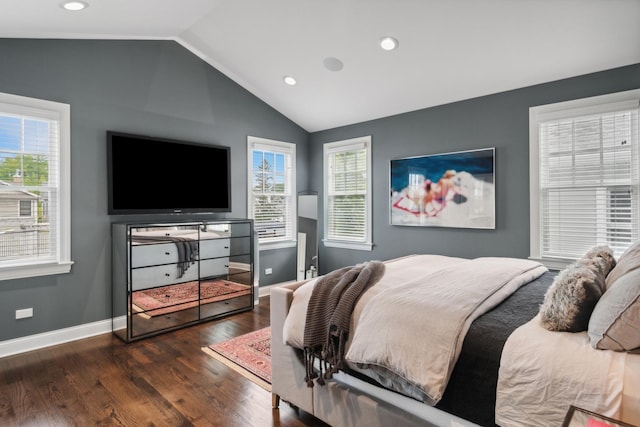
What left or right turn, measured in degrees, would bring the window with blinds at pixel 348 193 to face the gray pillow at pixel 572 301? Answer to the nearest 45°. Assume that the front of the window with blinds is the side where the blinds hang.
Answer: approximately 45° to its left

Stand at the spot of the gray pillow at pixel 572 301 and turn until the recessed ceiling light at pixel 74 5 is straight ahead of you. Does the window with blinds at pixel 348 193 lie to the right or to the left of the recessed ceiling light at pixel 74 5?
right

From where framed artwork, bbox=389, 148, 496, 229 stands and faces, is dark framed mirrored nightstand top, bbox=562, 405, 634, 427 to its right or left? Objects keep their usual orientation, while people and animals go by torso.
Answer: on its left

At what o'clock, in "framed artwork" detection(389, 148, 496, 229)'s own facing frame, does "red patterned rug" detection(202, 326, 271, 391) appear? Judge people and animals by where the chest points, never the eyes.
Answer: The red patterned rug is roughly at 12 o'clock from the framed artwork.

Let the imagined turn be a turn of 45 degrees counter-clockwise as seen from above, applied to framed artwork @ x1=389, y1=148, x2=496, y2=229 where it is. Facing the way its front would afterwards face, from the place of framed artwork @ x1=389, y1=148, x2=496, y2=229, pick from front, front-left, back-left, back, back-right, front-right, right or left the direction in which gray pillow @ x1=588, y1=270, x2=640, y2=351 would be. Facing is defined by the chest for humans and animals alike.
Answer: front

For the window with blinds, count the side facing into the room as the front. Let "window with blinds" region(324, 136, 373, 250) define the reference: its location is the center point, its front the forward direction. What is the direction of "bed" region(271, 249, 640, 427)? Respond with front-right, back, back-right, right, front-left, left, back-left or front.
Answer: front-left

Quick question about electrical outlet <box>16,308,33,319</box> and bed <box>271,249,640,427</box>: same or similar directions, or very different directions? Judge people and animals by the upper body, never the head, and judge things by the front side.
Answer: very different directions

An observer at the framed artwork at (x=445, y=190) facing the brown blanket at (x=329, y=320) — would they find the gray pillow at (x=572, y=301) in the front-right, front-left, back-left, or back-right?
front-left

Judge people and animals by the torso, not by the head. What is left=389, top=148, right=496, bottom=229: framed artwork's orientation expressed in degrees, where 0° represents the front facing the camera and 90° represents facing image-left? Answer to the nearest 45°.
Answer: approximately 45°

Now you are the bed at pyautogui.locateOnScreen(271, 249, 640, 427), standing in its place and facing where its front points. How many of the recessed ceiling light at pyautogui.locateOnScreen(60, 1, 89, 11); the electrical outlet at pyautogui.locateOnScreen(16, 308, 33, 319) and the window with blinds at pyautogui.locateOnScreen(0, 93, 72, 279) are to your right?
0

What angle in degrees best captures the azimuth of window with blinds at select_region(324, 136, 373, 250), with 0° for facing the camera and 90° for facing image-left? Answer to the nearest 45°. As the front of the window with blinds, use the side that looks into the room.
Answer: approximately 45°

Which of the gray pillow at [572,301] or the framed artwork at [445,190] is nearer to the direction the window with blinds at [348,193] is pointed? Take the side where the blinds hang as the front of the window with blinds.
the gray pillow

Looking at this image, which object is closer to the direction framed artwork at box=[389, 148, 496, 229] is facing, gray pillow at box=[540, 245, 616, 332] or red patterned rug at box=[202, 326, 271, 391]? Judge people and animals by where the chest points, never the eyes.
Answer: the red patterned rug

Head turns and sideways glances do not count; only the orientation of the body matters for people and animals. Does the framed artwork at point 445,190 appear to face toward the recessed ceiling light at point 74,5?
yes

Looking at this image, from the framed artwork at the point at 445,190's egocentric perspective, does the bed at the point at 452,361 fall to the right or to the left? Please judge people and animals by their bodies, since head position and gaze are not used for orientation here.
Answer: on its left

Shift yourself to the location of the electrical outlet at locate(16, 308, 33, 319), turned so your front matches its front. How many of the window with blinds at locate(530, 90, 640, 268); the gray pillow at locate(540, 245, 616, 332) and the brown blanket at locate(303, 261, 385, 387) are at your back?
0

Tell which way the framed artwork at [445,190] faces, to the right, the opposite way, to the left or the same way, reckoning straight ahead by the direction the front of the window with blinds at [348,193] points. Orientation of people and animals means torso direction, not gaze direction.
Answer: the same way

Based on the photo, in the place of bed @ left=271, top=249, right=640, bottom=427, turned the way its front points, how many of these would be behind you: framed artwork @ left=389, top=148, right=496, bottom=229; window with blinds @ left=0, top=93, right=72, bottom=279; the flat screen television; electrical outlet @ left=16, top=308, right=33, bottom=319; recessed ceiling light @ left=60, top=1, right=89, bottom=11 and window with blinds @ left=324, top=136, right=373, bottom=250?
0
